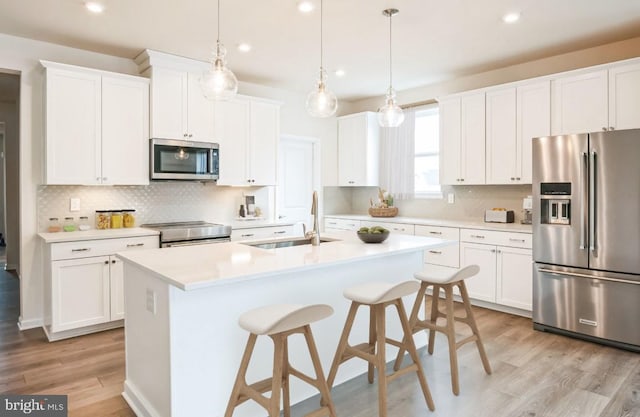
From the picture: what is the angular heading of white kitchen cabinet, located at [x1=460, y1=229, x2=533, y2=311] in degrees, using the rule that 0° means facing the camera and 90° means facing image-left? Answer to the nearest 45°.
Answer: approximately 45°

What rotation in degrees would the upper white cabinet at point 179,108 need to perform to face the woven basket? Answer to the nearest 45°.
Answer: approximately 45° to its left

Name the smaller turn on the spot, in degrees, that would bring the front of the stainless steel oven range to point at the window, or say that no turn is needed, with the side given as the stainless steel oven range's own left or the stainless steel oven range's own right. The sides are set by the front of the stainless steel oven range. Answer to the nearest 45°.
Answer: approximately 45° to the stainless steel oven range's own left

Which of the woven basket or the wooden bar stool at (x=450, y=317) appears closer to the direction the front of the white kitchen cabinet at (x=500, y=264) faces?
the wooden bar stool

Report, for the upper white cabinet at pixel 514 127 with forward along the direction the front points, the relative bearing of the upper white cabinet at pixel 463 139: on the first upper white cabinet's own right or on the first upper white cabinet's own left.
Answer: on the first upper white cabinet's own right

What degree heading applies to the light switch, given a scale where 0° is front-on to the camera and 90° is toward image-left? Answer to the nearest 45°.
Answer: approximately 0°

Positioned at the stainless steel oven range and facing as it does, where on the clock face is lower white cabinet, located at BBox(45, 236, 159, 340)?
The lower white cabinet is roughly at 4 o'clock from the stainless steel oven range.

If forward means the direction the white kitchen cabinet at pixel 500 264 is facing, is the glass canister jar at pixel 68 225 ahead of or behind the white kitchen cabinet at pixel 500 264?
ahead

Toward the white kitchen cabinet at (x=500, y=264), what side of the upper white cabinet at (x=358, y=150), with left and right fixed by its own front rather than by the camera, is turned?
left

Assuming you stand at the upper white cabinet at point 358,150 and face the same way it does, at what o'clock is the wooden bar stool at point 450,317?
The wooden bar stool is roughly at 10 o'clock from the upper white cabinet.
